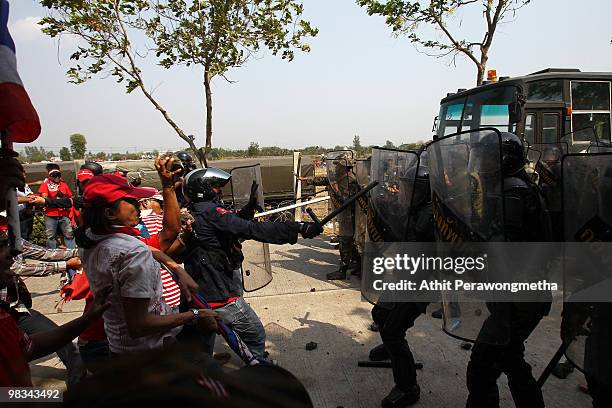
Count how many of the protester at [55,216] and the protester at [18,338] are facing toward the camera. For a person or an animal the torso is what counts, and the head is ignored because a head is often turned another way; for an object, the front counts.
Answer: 1

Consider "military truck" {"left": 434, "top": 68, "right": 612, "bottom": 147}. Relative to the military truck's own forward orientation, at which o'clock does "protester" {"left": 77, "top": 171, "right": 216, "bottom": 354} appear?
The protester is roughly at 11 o'clock from the military truck.

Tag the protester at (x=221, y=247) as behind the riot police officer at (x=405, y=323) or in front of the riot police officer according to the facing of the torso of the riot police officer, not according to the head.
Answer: in front

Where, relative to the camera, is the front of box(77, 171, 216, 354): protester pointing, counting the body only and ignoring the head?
to the viewer's right

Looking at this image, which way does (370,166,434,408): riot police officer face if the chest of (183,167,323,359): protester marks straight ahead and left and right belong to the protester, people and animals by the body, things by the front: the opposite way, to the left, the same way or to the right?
the opposite way

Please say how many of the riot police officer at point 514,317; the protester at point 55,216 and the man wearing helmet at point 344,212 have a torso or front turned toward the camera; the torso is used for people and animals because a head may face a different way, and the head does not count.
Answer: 1

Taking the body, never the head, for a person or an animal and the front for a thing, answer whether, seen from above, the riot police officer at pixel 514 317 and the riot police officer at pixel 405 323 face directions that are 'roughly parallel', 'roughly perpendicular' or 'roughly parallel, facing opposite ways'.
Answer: roughly parallel

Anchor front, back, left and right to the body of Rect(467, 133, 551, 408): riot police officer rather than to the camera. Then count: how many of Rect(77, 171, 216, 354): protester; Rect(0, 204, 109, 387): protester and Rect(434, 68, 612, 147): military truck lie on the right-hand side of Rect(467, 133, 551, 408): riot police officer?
1

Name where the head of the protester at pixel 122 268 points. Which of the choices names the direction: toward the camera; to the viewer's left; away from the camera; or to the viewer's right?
to the viewer's right

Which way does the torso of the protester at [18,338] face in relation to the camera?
to the viewer's right

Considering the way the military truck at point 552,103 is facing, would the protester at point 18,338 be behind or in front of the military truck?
in front

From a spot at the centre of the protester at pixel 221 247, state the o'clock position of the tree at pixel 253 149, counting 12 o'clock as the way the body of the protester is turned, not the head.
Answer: The tree is roughly at 9 o'clock from the protester.

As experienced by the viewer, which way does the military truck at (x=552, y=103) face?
facing the viewer and to the left of the viewer

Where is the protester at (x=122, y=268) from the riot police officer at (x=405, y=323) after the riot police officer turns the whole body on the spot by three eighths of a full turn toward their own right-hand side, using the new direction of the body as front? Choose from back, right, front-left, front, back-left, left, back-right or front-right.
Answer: back
